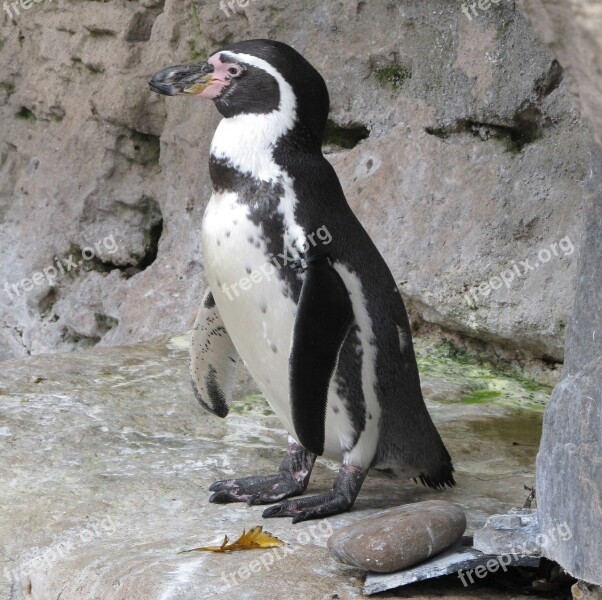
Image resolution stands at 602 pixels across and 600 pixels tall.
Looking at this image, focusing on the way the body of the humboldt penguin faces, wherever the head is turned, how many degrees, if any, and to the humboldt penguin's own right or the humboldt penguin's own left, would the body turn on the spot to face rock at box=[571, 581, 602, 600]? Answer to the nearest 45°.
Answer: approximately 135° to the humboldt penguin's own left

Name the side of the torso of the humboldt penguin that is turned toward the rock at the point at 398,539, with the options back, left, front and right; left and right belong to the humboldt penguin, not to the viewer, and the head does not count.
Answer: left

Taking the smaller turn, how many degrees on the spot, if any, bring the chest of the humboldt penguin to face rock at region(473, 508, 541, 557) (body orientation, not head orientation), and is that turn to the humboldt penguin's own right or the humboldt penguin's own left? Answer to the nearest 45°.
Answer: approximately 135° to the humboldt penguin's own left

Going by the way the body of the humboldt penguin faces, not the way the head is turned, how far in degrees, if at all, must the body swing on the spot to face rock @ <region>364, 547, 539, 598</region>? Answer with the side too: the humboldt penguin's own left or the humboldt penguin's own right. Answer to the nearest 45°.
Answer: approximately 135° to the humboldt penguin's own left

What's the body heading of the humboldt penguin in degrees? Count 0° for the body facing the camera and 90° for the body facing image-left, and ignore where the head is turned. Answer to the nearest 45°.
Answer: approximately 90°

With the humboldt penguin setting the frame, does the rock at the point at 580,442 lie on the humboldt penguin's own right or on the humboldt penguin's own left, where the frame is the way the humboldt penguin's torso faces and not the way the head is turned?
on the humboldt penguin's own left
